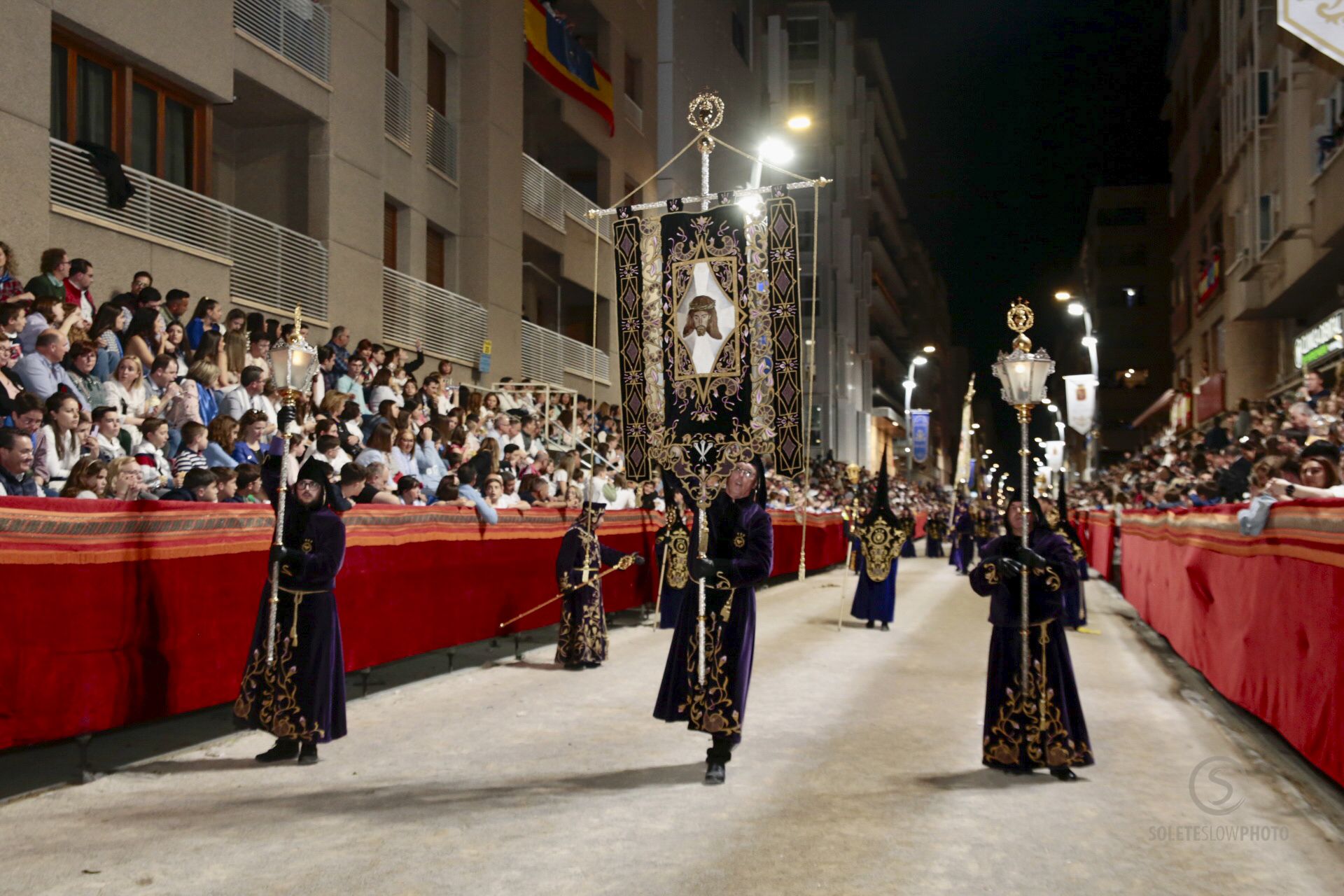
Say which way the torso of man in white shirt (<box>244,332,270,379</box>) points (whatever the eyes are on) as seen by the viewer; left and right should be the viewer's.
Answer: facing the viewer and to the right of the viewer

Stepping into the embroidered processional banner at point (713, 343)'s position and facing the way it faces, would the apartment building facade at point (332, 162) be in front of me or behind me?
behind

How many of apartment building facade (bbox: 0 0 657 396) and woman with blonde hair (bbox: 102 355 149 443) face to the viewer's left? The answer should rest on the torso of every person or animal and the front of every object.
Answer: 0

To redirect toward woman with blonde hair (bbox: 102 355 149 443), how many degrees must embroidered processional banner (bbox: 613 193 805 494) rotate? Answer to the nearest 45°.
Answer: approximately 90° to its right

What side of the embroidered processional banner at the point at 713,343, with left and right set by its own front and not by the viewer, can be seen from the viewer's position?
front

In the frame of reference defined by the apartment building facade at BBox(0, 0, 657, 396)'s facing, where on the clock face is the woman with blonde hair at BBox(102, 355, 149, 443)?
The woman with blonde hair is roughly at 2 o'clock from the apartment building facade.

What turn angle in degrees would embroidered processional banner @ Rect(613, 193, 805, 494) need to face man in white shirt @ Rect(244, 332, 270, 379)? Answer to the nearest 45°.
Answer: approximately 135° to its right

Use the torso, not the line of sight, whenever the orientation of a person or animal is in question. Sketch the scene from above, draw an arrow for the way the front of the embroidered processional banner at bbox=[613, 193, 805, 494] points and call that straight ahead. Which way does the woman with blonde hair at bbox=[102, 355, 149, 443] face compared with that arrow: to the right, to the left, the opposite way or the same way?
to the left

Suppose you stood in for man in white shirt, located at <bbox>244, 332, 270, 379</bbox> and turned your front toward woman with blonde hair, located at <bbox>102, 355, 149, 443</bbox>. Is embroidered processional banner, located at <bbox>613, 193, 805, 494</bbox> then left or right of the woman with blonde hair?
left

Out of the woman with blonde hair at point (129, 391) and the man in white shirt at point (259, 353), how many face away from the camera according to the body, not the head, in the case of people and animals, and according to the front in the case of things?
0
